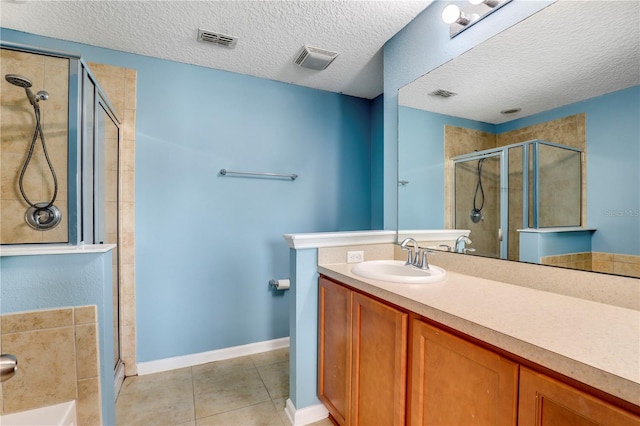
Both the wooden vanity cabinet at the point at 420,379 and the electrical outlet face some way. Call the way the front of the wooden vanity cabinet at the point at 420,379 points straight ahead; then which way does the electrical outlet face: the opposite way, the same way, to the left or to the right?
to the left

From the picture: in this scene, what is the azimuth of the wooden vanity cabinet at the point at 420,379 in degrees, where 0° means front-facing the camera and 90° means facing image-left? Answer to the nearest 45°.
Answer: approximately 45°

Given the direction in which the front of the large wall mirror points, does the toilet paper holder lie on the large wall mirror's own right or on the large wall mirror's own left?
on the large wall mirror's own right

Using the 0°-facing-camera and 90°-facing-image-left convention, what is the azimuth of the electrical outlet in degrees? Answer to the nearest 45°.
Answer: approximately 0°

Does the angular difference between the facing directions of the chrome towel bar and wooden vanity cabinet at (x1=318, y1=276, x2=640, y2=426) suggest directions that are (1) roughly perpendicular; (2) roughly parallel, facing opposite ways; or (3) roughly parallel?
roughly perpendicular

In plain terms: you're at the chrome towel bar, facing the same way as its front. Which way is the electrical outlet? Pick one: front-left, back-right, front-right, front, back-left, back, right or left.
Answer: front-left

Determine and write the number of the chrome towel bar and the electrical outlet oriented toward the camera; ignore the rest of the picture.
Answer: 2

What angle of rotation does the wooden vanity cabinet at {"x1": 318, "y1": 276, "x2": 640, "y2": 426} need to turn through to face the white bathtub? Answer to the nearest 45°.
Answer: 0° — it already faces it

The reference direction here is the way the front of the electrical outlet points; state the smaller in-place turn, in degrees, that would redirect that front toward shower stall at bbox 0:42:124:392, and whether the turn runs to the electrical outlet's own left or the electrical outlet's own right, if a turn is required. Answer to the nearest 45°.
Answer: approximately 90° to the electrical outlet's own right

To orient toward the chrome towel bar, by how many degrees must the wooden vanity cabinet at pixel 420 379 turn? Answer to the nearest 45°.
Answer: approximately 90° to its right

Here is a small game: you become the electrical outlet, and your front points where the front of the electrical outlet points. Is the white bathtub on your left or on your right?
on your right
